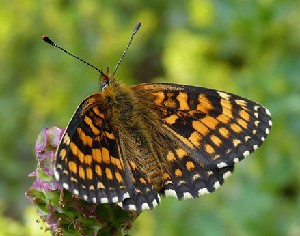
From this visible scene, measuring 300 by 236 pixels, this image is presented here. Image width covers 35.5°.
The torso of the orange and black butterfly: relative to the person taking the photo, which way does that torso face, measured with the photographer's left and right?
facing away from the viewer and to the left of the viewer
